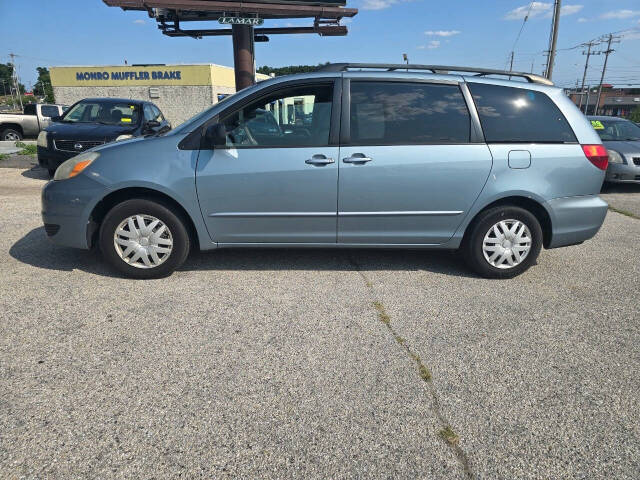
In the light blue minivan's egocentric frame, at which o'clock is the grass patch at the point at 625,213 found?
The grass patch is roughly at 5 o'clock from the light blue minivan.

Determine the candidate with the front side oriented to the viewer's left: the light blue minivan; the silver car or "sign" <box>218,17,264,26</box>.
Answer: the light blue minivan

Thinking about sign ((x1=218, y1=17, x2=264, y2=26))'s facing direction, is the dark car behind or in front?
in front

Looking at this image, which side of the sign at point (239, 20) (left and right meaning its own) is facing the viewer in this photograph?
front

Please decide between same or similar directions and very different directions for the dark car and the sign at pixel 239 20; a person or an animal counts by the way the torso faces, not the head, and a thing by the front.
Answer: same or similar directions

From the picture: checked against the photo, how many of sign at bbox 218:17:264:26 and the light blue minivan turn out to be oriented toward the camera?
1

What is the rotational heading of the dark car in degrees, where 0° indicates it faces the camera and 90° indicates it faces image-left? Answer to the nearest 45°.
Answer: approximately 45°

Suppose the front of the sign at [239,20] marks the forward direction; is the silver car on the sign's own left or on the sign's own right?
on the sign's own left

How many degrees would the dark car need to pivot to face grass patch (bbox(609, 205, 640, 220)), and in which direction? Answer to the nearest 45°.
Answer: approximately 90° to its left

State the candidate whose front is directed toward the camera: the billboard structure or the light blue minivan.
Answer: the billboard structure

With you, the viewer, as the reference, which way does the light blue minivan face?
facing to the left of the viewer

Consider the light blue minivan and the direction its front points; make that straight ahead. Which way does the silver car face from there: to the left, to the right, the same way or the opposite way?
to the left

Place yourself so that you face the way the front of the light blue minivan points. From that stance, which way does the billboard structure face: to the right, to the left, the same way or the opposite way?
to the left

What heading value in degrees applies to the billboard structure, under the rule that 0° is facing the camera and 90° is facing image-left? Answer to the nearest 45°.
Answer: approximately 0°

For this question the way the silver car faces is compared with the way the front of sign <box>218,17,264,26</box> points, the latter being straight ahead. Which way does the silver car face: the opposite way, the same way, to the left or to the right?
the same way

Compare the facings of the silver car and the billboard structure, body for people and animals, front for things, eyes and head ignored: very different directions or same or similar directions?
same or similar directions

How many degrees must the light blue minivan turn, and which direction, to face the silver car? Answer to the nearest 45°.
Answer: approximately 135° to its right

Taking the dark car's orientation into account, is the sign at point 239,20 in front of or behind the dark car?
behind
